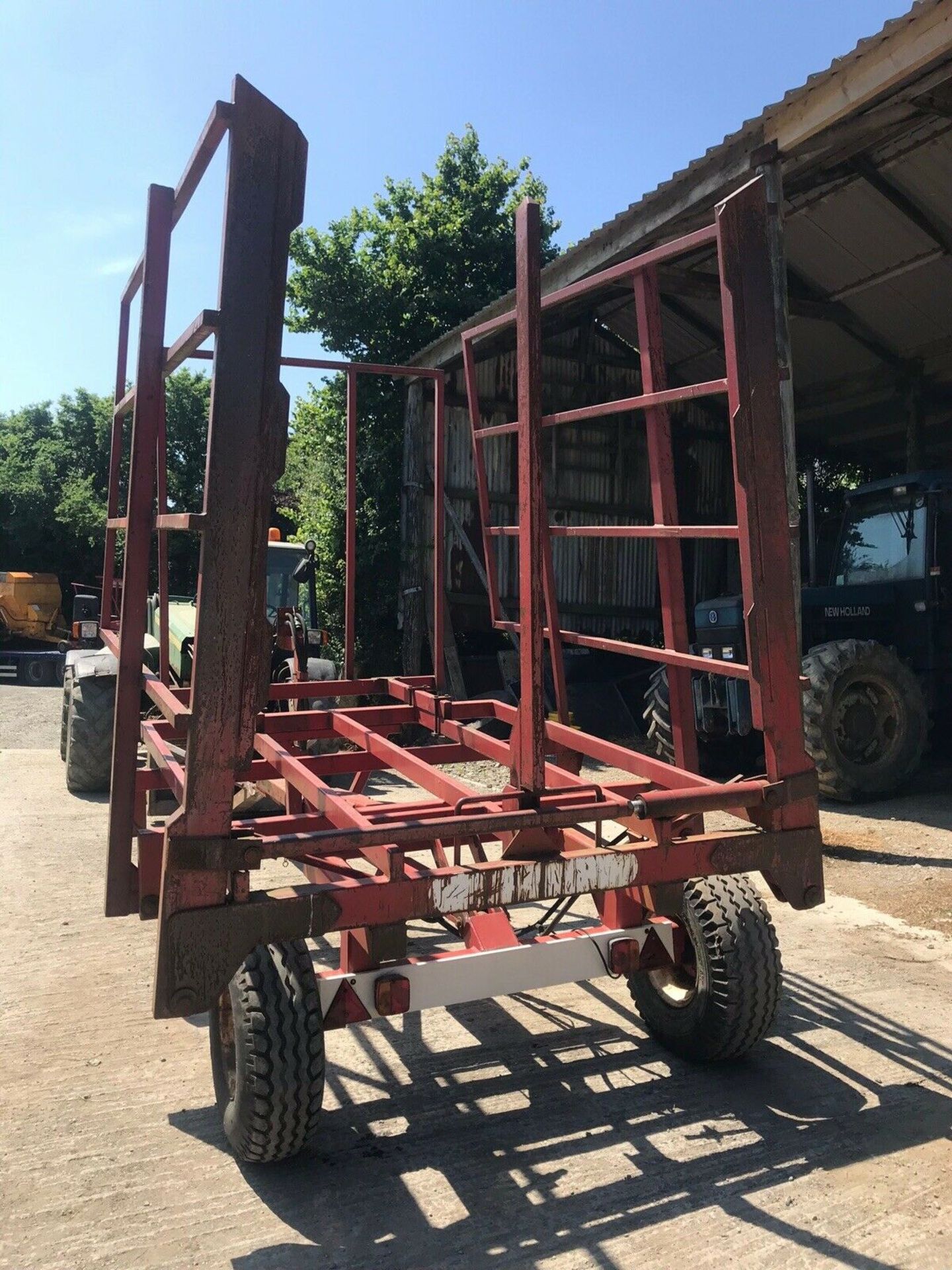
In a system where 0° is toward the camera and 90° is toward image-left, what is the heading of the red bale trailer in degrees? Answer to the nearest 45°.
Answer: approximately 135°

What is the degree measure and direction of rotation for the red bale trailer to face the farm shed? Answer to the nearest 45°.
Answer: approximately 45° to its right

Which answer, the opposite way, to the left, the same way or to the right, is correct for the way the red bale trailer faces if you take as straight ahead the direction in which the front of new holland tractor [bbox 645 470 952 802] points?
to the right

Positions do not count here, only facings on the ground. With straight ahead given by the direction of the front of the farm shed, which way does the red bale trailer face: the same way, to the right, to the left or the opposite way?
to the right

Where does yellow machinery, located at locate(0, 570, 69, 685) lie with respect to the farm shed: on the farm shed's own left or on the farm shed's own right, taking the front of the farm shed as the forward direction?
on the farm shed's own right

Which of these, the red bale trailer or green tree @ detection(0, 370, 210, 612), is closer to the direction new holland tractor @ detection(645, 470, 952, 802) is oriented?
the red bale trailer

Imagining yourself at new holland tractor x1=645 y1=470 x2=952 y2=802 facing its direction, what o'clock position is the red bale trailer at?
The red bale trailer is roughly at 11 o'clock from the new holland tractor.

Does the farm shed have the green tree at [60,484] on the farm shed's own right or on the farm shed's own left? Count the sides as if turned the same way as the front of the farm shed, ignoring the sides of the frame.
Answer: on the farm shed's own right

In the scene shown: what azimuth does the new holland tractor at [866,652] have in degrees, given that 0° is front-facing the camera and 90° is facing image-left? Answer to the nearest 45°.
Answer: approximately 45°

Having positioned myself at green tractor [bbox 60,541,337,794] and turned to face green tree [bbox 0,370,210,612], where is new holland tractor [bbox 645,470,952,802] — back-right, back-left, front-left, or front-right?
back-right

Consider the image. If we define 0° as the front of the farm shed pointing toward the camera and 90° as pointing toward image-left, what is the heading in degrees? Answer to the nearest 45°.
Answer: approximately 45°
